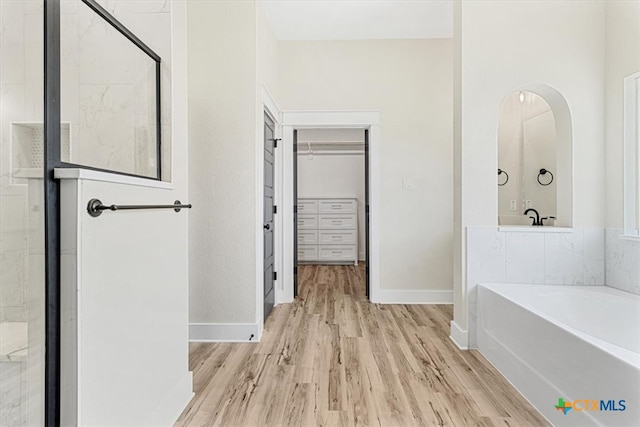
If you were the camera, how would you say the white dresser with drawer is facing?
facing the viewer

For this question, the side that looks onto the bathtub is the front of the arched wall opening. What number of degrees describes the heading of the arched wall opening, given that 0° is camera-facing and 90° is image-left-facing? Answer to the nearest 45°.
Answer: approximately 0°

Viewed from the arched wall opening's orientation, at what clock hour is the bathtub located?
The bathtub is roughly at 12 o'clock from the arched wall opening.

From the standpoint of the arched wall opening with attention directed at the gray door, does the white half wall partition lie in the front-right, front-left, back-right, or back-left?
front-left

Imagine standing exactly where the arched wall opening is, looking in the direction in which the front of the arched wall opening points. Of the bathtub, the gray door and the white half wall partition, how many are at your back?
0

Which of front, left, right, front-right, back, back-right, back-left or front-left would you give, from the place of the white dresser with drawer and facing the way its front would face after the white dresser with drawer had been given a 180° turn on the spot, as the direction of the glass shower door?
back

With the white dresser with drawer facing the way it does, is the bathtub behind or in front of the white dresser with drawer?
in front

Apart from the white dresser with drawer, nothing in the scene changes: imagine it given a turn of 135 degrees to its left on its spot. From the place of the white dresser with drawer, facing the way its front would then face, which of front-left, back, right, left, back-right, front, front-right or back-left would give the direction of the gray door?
back-right

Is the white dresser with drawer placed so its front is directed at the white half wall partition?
yes

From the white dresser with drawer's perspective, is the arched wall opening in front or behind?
in front

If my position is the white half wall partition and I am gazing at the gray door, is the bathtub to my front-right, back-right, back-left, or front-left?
front-right
